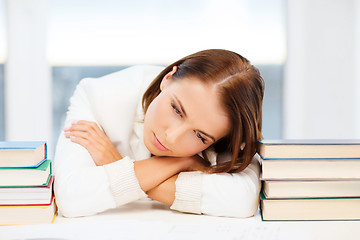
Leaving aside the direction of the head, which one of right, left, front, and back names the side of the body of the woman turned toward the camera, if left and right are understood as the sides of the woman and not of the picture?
front
